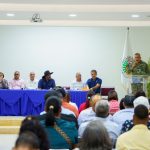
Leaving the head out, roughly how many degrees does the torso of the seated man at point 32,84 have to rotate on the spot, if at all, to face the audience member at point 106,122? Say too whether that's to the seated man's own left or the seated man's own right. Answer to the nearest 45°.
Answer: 0° — they already face them

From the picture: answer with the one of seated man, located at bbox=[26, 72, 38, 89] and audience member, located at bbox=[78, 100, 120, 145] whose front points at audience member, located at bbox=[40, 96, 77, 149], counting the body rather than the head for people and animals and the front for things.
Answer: the seated man

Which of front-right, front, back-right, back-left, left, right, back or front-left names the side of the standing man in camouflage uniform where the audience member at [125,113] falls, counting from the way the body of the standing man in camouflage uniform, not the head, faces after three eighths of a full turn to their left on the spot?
right

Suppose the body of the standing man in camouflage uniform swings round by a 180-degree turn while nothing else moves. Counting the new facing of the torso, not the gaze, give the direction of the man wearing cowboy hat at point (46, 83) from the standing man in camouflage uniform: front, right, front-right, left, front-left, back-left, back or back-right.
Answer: back-left

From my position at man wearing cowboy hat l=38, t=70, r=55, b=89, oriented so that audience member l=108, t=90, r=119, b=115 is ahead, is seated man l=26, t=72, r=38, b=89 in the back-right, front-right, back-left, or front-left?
back-right

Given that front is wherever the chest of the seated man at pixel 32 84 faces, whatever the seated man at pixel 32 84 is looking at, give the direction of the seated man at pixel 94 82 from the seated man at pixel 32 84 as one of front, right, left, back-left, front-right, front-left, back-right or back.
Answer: left

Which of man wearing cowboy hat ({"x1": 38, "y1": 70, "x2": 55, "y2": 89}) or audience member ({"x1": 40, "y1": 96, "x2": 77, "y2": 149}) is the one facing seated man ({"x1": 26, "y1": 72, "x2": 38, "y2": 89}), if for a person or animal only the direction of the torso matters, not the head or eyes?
the audience member

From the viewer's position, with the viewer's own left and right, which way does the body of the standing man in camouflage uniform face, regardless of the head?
facing the viewer and to the left of the viewer

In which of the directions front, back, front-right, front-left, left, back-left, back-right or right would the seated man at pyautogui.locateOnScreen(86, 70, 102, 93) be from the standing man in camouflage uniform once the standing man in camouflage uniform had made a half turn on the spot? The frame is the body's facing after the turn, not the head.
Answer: left

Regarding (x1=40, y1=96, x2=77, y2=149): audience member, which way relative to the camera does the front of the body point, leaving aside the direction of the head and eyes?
away from the camera

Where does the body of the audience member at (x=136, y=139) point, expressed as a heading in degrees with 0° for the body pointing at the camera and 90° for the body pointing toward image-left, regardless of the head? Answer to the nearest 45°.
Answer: approximately 180°

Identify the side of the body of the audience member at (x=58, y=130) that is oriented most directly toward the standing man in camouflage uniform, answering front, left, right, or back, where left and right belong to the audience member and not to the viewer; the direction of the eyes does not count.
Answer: front

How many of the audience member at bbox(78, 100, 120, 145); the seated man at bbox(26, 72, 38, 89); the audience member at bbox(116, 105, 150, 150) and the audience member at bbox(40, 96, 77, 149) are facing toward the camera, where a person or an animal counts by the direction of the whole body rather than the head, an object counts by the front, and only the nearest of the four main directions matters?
1

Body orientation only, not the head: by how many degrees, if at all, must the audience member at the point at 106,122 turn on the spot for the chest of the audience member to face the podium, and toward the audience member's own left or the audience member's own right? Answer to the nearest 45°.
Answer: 0° — they already face it

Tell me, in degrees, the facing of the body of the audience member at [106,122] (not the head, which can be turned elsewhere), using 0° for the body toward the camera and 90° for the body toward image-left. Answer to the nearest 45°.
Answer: approximately 180°

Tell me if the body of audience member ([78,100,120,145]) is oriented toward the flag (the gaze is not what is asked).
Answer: yes

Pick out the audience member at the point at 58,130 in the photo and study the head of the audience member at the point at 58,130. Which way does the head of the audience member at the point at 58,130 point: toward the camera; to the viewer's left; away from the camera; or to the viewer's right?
away from the camera

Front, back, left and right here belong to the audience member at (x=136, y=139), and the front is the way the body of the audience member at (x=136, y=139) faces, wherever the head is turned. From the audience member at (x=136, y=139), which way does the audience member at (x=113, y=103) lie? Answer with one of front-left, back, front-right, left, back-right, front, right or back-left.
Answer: front

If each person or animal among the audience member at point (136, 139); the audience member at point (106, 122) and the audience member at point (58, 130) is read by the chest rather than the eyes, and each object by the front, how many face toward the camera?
0

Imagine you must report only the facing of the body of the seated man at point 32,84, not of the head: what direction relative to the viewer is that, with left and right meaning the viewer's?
facing the viewer
